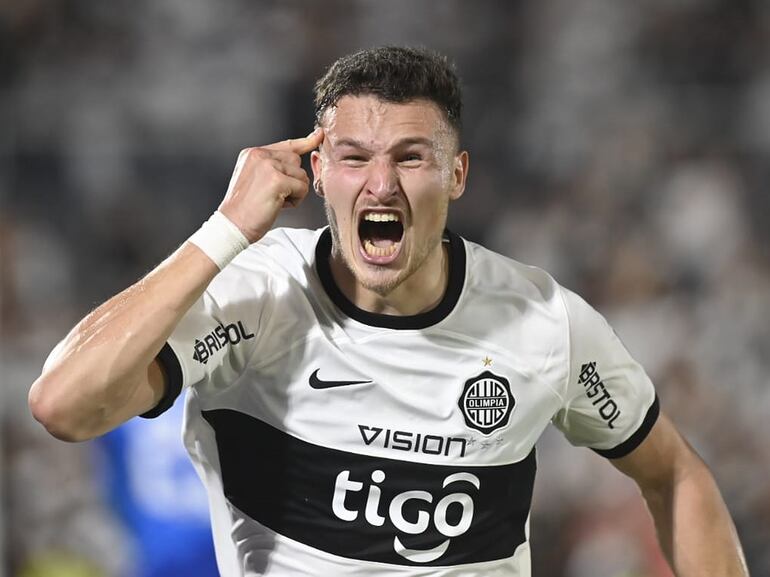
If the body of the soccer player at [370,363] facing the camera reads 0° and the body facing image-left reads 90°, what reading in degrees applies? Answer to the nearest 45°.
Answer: approximately 0°
